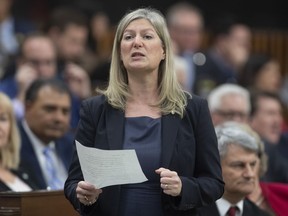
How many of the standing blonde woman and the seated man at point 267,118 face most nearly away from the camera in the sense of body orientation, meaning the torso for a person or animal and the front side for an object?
0

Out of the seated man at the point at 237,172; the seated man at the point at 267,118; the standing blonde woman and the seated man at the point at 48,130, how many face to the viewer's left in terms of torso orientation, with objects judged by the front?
0

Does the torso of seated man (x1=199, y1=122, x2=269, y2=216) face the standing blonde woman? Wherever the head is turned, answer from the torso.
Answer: no

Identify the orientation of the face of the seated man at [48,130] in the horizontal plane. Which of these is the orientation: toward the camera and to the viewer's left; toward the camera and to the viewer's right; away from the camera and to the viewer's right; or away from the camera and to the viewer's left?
toward the camera and to the viewer's right

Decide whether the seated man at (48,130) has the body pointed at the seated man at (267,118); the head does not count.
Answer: no

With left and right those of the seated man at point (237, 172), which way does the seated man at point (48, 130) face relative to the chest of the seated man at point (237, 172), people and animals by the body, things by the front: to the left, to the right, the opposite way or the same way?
the same way

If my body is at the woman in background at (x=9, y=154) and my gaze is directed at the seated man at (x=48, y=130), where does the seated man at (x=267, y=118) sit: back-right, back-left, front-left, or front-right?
front-right

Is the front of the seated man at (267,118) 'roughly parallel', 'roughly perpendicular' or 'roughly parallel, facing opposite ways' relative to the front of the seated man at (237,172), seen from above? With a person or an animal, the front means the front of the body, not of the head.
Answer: roughly parallel

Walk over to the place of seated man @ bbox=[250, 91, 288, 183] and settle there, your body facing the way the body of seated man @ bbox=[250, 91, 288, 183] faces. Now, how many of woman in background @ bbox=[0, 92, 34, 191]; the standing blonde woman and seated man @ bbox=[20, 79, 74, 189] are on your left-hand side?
0

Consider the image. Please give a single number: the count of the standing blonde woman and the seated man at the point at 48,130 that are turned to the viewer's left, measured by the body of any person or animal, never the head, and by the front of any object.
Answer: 0

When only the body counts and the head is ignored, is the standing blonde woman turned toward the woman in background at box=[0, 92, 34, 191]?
no

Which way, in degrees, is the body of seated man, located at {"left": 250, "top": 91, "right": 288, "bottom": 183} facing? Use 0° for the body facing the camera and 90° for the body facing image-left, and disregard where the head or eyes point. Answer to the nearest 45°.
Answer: approximately 315°
